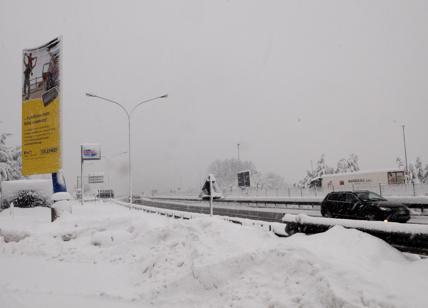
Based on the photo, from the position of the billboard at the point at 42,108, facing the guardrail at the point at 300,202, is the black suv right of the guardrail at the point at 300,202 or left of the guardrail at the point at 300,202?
right

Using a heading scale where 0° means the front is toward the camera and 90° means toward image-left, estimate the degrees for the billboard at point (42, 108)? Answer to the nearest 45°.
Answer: approximately 45°

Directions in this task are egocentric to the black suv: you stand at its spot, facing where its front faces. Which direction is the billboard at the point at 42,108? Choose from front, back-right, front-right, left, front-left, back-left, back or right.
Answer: back-right

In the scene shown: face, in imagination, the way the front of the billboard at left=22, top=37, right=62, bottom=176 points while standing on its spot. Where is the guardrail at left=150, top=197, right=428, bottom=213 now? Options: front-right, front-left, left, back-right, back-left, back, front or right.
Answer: back-left

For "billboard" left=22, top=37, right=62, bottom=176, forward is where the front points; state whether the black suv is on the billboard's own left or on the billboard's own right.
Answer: on the billboard's own left
